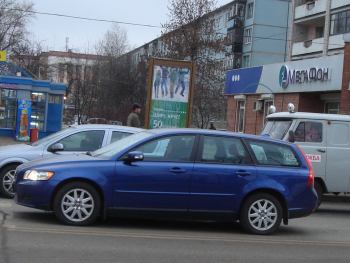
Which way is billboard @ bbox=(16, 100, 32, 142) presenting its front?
toward the camera

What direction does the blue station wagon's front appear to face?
to the viewer's left

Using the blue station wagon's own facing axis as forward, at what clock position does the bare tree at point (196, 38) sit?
The bare tree is roughly at 3 o'clock from the blue station wagon.

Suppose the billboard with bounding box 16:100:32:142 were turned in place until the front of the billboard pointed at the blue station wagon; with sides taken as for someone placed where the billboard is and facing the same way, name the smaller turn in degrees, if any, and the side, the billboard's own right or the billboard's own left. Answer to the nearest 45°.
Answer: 0° — it already faces it

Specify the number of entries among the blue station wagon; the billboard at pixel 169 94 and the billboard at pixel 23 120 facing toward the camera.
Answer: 2

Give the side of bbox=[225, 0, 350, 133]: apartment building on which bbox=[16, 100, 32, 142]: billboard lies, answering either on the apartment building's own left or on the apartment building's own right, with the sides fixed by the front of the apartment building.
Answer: on the apartment building's own right

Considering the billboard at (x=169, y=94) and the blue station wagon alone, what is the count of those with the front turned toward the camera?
1

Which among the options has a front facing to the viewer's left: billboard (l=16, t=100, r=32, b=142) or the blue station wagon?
the blue station wagon

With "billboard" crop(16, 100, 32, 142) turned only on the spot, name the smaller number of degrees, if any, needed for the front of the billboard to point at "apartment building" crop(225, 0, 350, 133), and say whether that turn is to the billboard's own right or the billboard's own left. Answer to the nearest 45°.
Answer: approximately 45° to the billboard's own left

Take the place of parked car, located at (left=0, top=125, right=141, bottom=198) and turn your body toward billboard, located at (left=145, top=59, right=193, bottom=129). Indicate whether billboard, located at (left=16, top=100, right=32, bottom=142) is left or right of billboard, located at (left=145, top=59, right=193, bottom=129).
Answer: left

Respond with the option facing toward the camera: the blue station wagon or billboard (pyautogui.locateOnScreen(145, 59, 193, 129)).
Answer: the billboard

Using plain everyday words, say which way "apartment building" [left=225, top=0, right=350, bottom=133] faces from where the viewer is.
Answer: facing the viewer and to the left of the viewer

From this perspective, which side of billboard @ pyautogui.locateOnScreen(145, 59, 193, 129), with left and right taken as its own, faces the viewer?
front

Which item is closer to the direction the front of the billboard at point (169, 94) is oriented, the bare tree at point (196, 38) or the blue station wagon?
the blue station wagon

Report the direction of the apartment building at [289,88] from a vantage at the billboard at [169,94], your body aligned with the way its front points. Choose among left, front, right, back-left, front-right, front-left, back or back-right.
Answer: back-left
